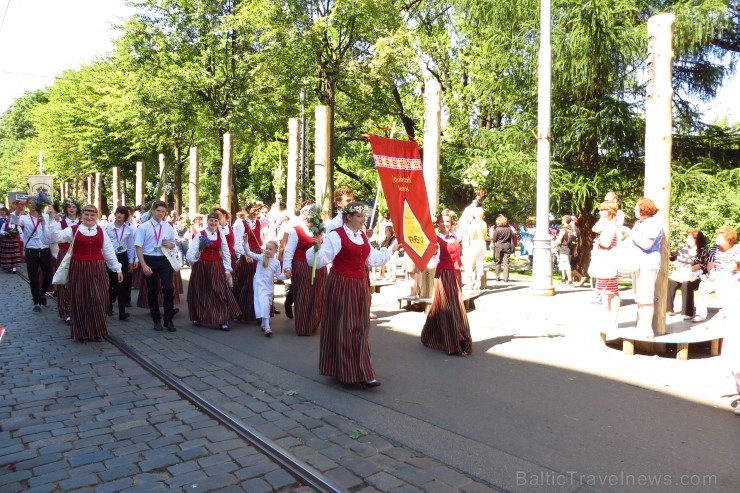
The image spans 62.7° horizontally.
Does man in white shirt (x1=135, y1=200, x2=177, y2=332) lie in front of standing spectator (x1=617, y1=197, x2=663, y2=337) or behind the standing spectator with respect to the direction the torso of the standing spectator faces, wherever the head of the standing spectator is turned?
in front

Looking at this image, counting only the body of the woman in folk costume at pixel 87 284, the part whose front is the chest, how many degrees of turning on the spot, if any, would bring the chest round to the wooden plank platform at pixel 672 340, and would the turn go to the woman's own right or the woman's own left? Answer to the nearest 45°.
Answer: approximately 45° to the woman's own left

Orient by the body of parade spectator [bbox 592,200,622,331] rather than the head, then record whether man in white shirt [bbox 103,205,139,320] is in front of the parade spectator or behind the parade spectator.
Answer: in front

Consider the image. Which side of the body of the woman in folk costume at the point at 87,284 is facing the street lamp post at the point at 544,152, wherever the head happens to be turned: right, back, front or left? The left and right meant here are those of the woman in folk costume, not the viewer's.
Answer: left

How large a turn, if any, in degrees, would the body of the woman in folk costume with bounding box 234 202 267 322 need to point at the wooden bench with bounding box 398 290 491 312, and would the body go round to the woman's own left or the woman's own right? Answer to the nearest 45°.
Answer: approximately 45° to the woman's own left

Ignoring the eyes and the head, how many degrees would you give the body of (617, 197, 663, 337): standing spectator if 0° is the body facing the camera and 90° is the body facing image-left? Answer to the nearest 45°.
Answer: approximately 90°
